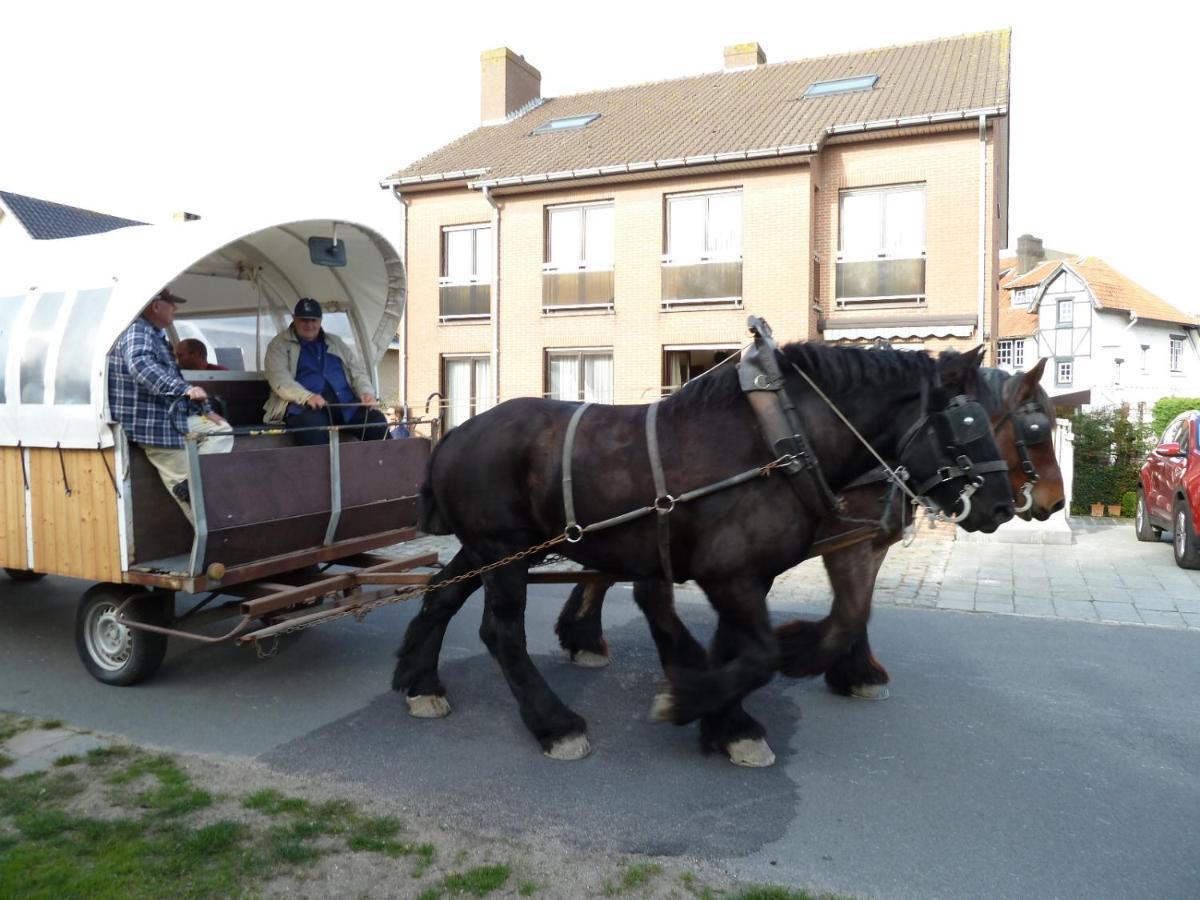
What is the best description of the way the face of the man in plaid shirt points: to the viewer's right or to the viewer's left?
to the viewer's right

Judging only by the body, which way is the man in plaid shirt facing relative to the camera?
to the viewer's right

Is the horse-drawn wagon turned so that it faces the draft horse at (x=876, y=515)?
yes

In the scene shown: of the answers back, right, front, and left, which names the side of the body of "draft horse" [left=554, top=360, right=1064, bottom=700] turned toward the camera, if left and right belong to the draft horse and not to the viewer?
right

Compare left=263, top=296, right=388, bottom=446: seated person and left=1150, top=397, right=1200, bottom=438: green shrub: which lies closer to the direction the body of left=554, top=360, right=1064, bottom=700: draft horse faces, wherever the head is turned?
the green shrub

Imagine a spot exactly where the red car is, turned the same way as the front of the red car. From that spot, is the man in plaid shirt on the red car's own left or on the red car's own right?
on the red car's own right

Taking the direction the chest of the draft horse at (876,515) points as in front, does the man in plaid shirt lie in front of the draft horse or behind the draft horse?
behind

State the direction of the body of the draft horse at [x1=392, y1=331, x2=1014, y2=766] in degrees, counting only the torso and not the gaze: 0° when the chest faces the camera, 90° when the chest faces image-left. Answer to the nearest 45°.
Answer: approximately 270°

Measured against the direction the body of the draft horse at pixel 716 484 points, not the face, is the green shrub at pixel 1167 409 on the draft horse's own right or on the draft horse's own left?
on the draft horse's own left

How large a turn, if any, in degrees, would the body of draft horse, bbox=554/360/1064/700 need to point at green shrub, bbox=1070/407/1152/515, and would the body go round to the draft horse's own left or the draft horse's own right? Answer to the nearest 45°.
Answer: approximately 90° to the draft horse's own left

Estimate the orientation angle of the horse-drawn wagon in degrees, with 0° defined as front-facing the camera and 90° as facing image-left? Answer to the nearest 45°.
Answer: approximately 315°

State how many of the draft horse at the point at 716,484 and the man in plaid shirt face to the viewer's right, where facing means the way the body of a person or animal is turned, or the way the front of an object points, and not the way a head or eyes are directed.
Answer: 2
